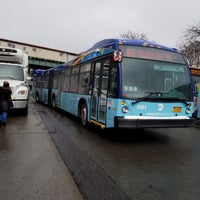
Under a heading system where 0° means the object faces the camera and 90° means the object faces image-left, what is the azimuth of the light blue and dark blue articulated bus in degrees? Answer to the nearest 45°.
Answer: approximately 315°
